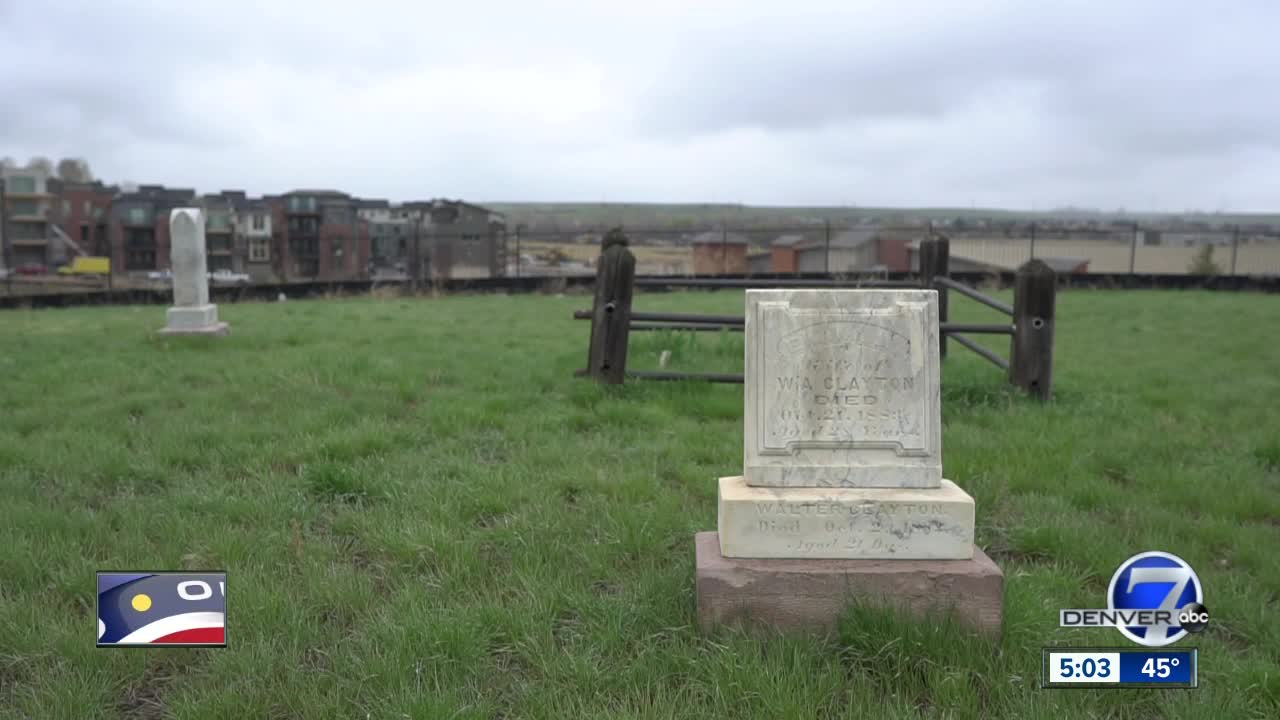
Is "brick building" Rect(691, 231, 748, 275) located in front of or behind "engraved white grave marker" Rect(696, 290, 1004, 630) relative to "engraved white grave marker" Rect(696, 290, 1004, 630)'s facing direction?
behind

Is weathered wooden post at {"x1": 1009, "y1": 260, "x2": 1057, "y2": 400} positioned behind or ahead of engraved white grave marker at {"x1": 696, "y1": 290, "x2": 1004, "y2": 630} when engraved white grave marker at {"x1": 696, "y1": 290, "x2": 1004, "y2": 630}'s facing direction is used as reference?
behind

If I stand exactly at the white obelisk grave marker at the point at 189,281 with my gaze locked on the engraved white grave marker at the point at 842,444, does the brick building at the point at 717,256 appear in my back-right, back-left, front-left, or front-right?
back-left

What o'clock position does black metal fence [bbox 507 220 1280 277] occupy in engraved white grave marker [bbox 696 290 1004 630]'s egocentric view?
The black metal fence is roughly at 6 o'clock from the engraved white grave marker.

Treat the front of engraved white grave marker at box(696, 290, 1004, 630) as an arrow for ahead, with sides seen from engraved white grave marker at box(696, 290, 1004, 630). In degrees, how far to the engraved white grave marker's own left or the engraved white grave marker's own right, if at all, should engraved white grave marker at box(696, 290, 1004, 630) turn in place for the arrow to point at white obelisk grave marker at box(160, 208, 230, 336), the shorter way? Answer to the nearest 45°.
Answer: approximately 135° to the engraved white grave marker's own right

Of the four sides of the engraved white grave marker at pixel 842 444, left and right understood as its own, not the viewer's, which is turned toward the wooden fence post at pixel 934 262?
back

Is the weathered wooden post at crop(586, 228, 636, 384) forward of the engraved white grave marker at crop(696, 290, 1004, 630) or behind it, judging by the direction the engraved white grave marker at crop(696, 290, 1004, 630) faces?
behind

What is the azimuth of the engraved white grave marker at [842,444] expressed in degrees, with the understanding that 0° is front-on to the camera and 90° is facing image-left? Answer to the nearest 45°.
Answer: approximately 0°
